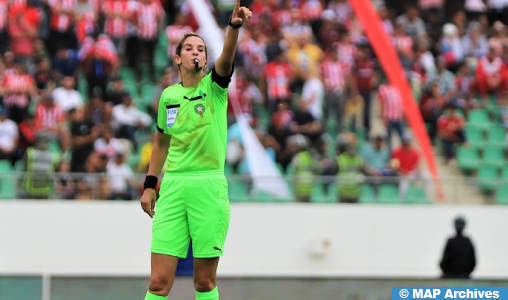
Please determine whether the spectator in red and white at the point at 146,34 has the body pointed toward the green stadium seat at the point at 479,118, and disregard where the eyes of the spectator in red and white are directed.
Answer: no

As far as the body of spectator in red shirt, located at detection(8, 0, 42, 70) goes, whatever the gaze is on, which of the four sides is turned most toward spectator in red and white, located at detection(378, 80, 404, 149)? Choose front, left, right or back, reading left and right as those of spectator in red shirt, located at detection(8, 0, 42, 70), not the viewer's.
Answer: left

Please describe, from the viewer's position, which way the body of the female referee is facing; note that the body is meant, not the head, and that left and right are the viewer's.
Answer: facing the viewer

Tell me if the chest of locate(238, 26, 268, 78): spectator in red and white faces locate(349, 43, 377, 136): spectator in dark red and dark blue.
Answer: no

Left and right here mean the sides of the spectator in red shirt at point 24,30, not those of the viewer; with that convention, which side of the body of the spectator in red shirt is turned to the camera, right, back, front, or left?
front

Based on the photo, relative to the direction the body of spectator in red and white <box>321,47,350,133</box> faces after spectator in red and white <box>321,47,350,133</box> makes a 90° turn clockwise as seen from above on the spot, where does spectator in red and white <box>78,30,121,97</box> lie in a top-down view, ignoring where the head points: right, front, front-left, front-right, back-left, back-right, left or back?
front

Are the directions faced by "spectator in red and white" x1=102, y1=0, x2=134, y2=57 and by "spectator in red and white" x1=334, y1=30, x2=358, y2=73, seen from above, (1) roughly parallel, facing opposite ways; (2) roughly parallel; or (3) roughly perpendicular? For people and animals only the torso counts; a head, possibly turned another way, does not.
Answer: roughly parallel

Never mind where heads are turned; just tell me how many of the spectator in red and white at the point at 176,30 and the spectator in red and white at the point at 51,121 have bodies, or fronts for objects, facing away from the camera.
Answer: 0

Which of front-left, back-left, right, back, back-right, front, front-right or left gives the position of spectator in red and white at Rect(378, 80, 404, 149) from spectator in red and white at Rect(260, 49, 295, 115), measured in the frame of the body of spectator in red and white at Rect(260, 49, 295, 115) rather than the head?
left

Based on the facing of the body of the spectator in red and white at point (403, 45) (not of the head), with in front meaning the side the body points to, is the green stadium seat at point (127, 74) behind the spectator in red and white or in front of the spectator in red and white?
in front

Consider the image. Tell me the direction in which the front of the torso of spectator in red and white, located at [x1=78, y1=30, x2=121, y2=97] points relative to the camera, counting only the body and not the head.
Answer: toward the camera

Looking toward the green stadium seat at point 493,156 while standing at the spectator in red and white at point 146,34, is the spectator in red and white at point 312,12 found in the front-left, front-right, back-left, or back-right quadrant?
front-left

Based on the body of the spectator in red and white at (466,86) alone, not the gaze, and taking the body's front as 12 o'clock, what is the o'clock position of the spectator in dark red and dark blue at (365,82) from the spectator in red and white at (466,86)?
the spectator in dark red and dark blue at (365,82) is roughly at 2 o'clock from the spectator in red and white at (466,86).

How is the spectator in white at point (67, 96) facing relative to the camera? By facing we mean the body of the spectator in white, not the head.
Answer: toward the camera
